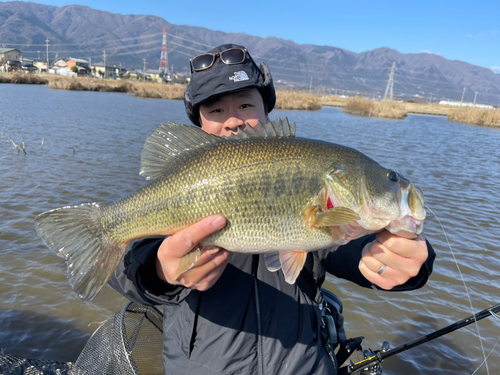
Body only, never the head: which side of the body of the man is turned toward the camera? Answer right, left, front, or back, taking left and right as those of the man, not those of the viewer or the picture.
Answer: front

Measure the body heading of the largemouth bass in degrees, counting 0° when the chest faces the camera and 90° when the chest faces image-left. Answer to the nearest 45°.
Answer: approximately 270°
